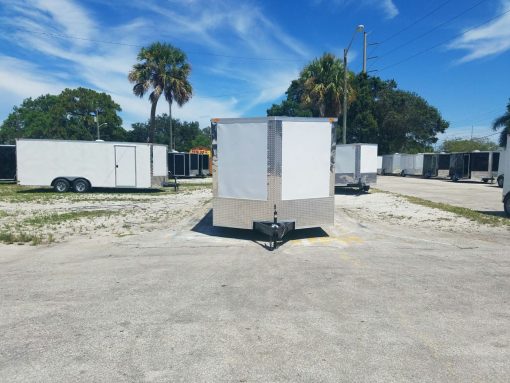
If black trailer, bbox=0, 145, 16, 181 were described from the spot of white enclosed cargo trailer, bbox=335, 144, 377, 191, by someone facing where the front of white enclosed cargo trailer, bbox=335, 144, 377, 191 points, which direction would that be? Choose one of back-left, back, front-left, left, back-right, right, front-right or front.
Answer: right

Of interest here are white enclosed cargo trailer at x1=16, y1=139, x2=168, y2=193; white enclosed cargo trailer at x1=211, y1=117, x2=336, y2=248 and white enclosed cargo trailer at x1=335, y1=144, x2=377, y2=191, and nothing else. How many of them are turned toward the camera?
2

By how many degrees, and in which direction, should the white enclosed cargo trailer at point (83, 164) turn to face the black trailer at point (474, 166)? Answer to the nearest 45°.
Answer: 0° — it already faces it

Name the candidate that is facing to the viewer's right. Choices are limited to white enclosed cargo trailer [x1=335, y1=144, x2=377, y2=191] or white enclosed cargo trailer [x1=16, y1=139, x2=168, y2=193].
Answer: white enclosed cargo trailer [x1=16, y1=139, x2=168, y2=193]

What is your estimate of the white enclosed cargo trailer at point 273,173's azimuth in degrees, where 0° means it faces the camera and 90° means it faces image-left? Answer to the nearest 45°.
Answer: approximately 0°

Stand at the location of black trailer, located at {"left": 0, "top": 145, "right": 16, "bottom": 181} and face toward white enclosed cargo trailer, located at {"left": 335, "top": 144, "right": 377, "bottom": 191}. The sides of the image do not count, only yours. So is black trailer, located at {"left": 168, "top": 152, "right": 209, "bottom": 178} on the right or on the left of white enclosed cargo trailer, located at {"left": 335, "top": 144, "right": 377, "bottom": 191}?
left

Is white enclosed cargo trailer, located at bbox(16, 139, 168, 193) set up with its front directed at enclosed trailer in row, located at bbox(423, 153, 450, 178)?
yes

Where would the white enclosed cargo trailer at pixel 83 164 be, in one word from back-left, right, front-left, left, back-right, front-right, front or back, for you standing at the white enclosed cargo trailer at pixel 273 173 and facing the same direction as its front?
back-right

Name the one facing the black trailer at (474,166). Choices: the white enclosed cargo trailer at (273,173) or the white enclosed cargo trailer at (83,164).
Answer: the white enclosed cargo trailer at (83,164)

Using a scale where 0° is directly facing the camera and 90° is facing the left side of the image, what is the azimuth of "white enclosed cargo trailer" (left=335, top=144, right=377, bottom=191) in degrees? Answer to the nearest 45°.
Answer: approximately 0°

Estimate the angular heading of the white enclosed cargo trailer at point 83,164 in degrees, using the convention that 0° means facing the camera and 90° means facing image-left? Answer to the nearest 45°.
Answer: approximately 270°

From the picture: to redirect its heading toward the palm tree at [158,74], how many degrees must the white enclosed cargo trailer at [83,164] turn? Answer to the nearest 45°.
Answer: approximately 45° to its left
